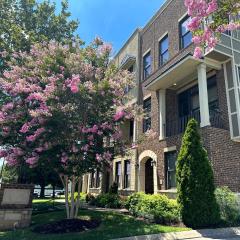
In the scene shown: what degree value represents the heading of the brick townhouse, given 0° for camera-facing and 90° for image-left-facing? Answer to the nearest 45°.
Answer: approximately 45°

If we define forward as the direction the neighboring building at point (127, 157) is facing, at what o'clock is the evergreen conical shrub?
The evergreen conical shrub is roughly at 10 o'clock from the neighboring building.

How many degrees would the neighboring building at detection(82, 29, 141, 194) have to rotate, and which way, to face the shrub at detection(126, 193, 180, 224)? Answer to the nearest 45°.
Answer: approximately 45° to its left

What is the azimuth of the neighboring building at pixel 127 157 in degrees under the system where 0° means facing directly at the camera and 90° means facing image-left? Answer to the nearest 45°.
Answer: approximately 45°

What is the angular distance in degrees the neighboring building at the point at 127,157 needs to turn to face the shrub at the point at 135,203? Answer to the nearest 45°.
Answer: approximately 45° to its left

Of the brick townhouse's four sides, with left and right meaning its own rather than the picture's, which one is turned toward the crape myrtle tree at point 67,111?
front
